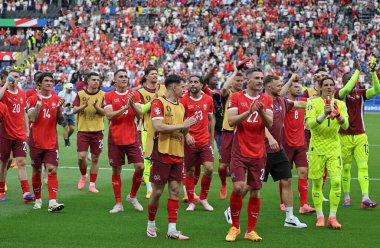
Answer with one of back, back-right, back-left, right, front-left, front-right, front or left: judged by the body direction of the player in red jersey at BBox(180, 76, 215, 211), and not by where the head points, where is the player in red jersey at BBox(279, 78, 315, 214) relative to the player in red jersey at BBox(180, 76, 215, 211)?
left

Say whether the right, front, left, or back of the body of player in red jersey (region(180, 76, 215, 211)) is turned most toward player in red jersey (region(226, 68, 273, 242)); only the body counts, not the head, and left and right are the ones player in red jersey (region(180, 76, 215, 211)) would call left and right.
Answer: front

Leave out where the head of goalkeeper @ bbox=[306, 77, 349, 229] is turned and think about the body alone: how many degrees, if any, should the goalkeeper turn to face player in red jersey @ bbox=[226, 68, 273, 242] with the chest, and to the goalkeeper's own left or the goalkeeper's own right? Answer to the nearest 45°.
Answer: approximately 45° to the goalkeeper's own right

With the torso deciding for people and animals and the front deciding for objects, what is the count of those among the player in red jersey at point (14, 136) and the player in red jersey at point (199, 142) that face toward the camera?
2

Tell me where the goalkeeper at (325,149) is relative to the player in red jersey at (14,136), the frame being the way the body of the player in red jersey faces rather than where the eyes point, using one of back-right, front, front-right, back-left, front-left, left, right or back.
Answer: front-left

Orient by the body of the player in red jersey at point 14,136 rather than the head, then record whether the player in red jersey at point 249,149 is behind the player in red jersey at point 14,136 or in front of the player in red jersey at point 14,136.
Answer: in front

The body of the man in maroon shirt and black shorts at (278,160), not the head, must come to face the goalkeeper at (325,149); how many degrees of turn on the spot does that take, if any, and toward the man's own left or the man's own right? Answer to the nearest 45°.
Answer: approximately 45° to the man's own left

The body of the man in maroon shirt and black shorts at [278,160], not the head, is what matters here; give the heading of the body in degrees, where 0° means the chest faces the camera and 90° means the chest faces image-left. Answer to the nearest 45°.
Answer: approximately 315°

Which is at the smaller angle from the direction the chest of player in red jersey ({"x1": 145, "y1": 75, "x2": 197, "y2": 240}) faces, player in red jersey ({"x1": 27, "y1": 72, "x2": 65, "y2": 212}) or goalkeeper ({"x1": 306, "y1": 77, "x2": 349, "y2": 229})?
the goalkeeper

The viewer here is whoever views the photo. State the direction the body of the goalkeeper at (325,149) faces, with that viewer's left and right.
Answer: facing the viewer

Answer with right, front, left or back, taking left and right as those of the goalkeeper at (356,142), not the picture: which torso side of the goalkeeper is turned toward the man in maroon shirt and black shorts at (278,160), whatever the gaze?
right

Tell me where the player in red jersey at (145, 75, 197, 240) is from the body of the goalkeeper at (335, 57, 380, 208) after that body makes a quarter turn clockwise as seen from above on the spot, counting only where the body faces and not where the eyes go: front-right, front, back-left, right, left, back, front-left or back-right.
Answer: front

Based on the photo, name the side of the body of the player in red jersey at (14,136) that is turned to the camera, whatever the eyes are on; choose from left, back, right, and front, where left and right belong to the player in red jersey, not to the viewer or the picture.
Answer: front

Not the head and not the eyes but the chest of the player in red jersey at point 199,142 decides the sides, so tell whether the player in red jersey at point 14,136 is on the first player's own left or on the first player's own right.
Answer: on the first player's own right

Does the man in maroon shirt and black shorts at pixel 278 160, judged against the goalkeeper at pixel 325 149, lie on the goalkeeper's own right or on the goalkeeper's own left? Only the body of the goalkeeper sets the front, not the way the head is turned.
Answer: on the goalkeeper's own right

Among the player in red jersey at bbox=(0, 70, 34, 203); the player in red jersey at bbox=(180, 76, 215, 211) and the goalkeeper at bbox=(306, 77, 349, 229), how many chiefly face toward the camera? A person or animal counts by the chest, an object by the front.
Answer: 3
